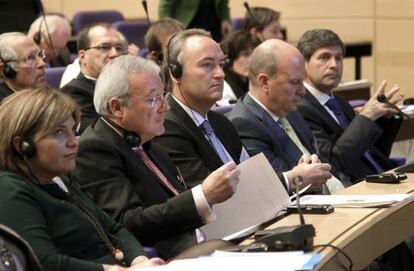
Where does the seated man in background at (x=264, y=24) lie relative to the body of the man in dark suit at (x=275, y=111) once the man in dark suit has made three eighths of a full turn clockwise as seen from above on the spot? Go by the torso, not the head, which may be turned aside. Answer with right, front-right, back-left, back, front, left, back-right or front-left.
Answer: right

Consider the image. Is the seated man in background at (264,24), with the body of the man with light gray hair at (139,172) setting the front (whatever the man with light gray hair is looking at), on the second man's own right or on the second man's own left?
on the second man's own left

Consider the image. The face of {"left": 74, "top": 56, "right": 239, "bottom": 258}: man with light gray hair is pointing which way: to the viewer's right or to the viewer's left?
to the viewer's right

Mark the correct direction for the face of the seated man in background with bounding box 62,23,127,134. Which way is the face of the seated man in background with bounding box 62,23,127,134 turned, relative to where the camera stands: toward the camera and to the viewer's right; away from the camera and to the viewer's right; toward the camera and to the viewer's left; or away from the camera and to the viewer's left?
toward the camera and to the viewer's right

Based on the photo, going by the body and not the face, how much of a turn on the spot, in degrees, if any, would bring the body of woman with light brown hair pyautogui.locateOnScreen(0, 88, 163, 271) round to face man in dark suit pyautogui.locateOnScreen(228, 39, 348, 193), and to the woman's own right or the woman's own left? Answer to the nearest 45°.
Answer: approximately 90° to the woman's own left

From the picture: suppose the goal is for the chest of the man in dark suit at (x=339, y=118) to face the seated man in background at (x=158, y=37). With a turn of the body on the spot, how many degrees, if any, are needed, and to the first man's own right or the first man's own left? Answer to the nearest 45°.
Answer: approximately 180°

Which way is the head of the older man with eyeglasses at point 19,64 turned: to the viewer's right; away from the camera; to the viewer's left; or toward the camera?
to the viewer's right

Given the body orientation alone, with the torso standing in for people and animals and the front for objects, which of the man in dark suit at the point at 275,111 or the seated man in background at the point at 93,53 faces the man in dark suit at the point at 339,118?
the seated man in background

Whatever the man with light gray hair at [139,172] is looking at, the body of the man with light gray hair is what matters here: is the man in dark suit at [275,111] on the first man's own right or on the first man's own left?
on the first man's own left
